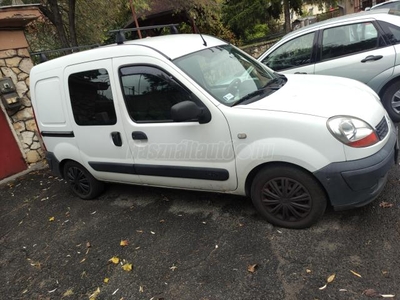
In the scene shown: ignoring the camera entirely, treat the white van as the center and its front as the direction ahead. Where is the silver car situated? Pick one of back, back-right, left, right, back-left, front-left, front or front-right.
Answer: left

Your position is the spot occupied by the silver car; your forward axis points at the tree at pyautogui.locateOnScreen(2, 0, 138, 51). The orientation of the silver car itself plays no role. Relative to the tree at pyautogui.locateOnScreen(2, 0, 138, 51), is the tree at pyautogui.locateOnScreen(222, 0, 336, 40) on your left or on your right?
right

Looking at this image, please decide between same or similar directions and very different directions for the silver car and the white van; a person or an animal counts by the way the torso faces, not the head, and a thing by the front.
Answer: very different directions

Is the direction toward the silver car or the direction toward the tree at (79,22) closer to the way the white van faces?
the silver car

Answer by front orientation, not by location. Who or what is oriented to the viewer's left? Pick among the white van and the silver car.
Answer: the silver car

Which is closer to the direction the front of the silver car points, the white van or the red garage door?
the red garage door

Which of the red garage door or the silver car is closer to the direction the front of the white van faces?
the silver car

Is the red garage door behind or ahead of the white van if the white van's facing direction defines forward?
behind

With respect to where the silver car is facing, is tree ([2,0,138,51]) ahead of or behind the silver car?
ahead

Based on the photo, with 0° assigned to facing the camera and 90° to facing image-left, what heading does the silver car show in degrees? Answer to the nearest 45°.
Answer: approximately 90°

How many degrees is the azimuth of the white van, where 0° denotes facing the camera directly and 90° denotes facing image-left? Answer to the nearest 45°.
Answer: approximately 315°

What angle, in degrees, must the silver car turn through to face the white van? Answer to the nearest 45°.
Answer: approximately 45° to its left

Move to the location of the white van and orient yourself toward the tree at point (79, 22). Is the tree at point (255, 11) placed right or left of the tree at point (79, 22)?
right

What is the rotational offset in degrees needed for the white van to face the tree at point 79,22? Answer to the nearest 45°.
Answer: approximately 180°
